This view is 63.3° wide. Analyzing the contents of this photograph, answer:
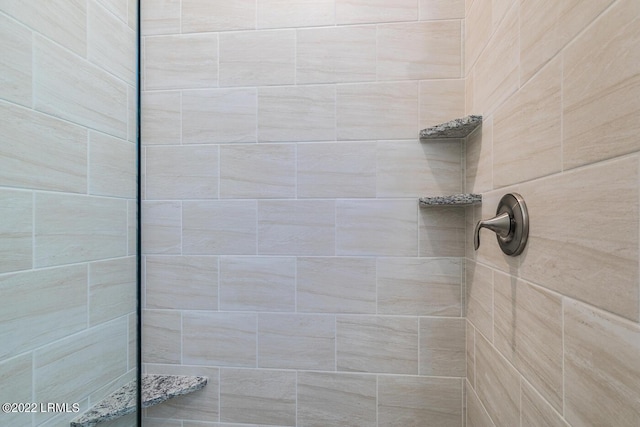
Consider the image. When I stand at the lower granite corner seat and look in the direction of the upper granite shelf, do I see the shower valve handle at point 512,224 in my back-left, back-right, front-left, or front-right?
front-right

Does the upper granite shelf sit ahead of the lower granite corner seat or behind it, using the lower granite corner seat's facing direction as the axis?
ahead

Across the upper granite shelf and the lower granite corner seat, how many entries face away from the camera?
0

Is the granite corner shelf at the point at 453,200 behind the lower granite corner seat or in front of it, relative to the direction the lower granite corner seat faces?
in front

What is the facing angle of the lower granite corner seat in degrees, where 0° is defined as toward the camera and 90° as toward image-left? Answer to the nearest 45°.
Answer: approximately 315°

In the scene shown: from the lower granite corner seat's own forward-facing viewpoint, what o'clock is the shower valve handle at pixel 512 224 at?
The shower valve handle is roughly at 12 o'clock from the lower granite corner seat.

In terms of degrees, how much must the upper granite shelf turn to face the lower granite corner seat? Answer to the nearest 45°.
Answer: approximately 45° to its right

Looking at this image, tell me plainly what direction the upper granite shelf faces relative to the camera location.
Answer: facing the viewer and to the left of the viewer
